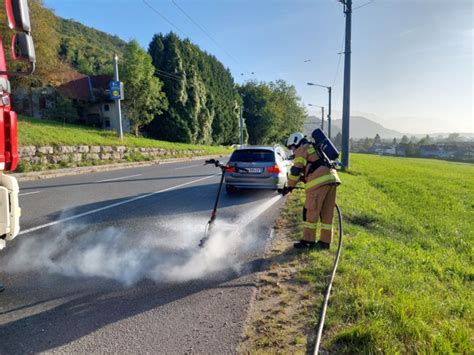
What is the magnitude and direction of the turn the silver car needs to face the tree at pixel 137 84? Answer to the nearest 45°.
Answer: approximately 45° to its left

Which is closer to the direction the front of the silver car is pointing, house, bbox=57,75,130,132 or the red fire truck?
the house

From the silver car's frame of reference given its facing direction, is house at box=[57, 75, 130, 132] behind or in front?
in front

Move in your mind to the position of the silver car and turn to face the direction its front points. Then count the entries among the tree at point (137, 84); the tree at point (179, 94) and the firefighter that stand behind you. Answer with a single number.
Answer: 1

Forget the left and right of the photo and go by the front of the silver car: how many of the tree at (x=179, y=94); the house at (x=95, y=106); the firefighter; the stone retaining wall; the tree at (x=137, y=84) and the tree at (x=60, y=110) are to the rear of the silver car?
1

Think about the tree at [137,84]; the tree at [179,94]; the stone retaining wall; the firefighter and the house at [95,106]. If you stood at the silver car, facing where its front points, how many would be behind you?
1

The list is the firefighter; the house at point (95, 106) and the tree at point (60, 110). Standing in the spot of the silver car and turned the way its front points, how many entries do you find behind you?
1

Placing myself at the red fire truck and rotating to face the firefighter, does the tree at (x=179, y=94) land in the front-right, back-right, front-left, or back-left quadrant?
front-left

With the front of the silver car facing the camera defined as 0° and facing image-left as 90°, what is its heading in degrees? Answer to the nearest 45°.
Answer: approximately 180°

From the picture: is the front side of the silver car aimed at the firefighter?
no

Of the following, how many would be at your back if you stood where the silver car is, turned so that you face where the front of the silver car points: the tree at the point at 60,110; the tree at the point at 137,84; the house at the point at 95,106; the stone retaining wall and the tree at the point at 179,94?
0

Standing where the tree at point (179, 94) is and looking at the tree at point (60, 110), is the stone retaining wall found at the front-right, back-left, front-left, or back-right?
front-left

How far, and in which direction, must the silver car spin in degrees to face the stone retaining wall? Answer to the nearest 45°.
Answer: approximately 45° to its left

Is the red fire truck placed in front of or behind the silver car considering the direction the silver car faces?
behind
